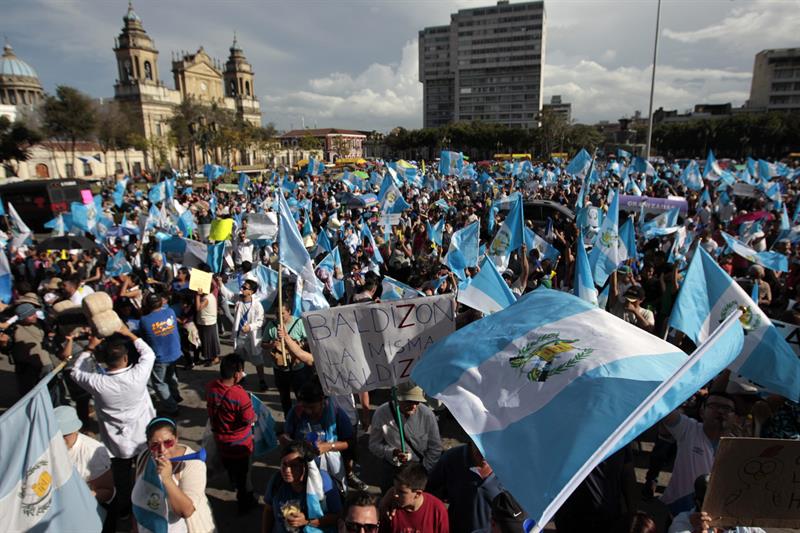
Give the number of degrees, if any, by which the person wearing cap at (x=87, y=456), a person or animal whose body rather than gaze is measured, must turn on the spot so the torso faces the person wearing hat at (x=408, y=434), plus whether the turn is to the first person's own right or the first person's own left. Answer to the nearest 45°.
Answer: approximately 135° to the first person's own left

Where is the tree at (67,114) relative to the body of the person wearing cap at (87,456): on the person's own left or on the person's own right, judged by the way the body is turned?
on the person's own right

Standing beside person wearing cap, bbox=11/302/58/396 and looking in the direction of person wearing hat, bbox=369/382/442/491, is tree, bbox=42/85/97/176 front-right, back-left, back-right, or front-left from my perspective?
back-left

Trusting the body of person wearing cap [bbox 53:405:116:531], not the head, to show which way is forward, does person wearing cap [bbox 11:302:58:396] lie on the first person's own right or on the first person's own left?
on the first person's own right

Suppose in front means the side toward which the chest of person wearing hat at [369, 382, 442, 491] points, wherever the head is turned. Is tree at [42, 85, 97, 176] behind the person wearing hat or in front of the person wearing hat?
behind

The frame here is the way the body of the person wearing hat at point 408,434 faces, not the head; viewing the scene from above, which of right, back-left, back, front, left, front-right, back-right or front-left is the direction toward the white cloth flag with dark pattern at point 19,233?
back-right

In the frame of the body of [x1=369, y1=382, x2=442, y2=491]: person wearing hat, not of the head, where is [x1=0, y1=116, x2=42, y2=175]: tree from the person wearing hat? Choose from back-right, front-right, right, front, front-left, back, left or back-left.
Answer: back-right

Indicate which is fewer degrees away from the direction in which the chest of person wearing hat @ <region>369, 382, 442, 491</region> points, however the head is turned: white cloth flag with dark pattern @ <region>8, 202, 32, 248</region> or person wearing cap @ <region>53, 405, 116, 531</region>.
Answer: the person wearing cap
